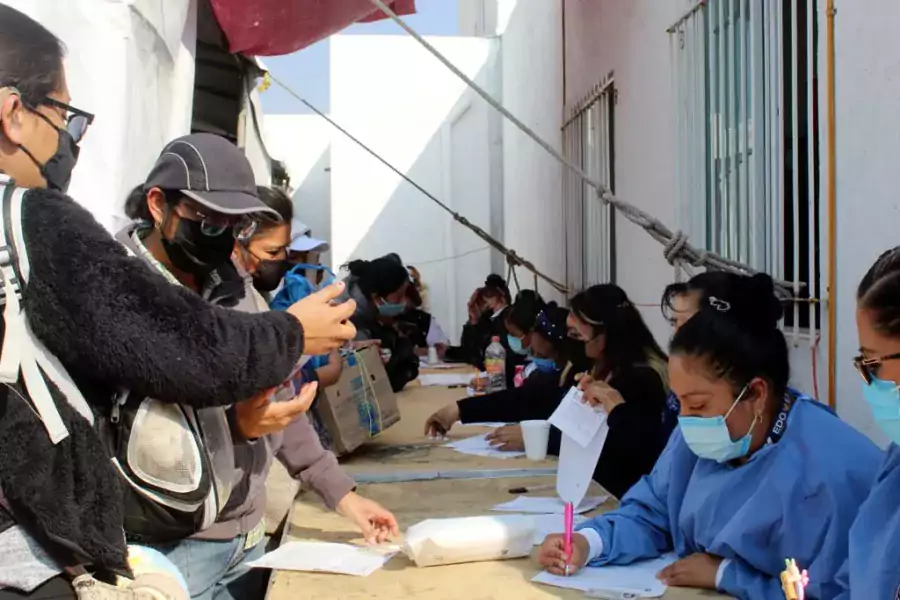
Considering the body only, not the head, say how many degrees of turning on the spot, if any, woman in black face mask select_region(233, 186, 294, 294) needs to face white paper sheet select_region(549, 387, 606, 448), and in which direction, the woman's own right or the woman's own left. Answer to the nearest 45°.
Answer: approximately 45° to the woman's own left

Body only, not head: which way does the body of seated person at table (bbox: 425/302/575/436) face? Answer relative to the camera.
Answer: to the viewer's left

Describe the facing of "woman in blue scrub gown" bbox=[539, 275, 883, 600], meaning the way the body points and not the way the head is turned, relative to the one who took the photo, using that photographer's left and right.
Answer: facing the viewer and to the left of the viewer

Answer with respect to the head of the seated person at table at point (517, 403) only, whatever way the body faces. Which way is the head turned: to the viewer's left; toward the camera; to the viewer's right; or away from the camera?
to the viewer's left

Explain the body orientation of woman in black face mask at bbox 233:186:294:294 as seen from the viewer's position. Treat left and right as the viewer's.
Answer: facing the viewer and to the right of the viewer

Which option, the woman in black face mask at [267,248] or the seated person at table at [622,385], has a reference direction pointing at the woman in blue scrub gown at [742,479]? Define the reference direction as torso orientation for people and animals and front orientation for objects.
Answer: the woman in black face mask

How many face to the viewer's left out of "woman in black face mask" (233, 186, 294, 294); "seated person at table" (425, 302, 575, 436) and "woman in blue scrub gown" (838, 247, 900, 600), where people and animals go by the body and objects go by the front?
2

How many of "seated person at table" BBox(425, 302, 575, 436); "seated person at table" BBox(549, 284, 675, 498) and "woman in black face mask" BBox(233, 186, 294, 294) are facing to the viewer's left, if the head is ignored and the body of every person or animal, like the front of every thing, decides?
2

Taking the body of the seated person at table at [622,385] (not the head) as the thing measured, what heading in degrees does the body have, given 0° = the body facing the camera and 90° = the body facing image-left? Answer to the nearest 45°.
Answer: approximately 90°

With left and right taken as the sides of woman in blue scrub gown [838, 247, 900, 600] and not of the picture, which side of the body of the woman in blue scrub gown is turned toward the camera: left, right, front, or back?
left

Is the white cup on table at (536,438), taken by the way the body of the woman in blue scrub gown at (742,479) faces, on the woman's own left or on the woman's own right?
on the woman's own right

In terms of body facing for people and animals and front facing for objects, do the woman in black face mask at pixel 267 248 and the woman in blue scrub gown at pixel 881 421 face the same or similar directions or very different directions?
very different directions

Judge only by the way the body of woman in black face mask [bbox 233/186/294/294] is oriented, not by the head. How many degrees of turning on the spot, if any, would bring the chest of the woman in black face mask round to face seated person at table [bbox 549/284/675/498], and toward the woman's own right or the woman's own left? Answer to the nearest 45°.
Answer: approximately 45° to the woman's own left

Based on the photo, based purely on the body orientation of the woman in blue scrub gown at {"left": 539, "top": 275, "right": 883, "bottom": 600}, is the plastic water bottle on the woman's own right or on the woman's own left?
on the woman's own right

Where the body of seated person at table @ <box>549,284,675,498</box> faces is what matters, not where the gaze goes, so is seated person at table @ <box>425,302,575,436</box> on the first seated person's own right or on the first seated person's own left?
on the first seated person's own right

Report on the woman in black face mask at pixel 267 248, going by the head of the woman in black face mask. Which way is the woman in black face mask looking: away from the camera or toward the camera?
toward the camera
